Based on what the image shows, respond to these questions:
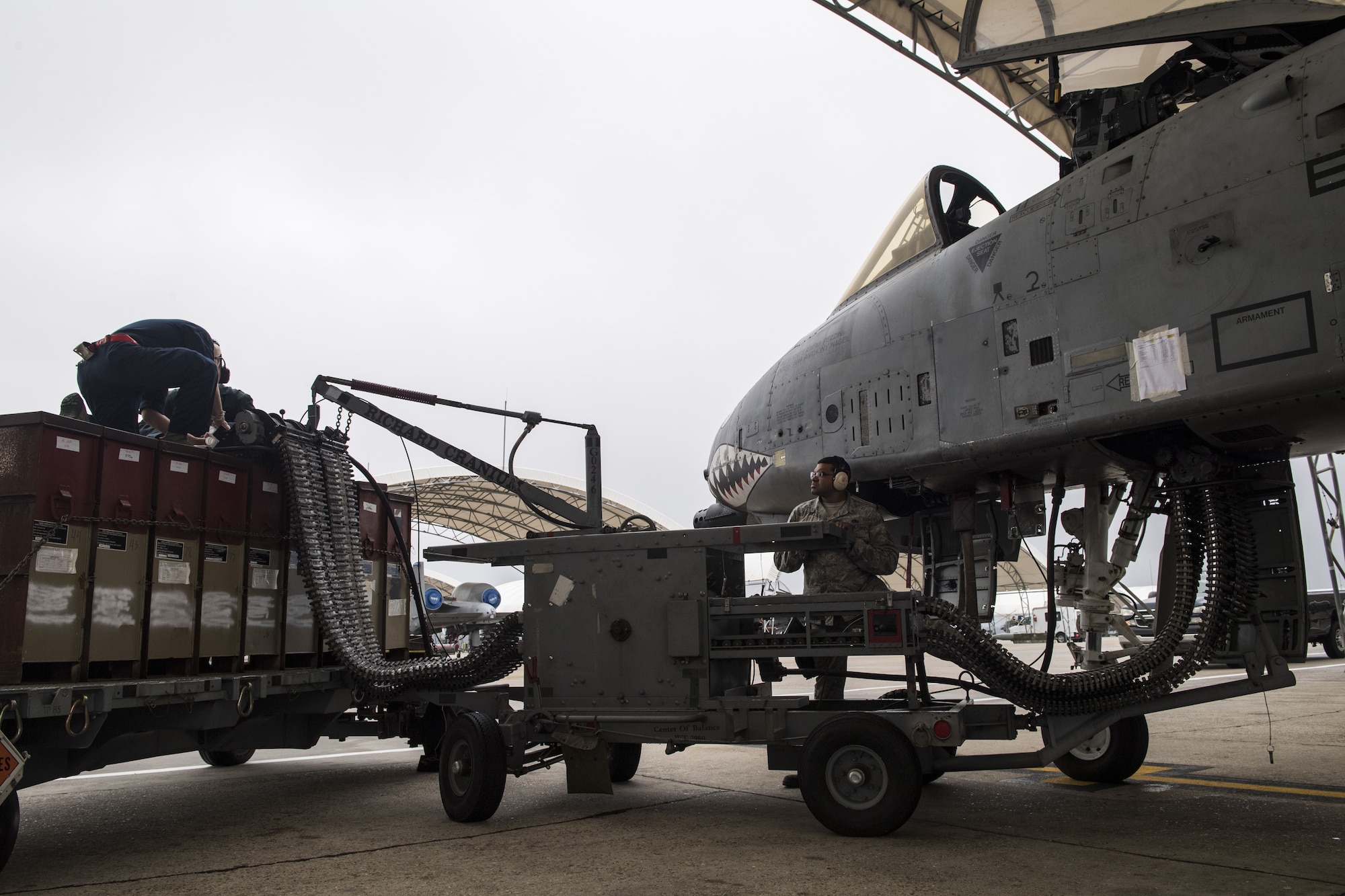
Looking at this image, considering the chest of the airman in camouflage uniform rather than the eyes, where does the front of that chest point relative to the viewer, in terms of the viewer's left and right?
facing the viewer and to the left of the viewer

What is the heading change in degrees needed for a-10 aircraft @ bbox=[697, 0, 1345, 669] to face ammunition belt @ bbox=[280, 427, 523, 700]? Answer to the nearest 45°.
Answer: approximately 45° to its left

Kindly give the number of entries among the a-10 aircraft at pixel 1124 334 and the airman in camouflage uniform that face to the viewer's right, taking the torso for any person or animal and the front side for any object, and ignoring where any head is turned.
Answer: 0

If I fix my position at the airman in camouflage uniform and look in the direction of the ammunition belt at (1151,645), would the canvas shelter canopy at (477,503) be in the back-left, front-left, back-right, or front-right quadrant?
back-left

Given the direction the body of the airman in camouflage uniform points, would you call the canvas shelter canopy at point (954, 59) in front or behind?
behind

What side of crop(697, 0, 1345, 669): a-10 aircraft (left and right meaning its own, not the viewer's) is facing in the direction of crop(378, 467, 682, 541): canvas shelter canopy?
front

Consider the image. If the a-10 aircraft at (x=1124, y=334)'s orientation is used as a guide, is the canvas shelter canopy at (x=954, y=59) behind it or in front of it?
in front

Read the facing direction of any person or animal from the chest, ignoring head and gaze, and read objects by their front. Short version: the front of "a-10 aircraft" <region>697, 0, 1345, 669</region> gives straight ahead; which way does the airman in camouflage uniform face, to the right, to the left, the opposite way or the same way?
to the left

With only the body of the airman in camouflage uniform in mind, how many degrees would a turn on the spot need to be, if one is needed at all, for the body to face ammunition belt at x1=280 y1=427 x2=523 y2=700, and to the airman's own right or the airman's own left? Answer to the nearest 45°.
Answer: approximately 45° to the airman's own right

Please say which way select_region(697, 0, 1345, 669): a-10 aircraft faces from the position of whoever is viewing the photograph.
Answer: facing away from the viewer and to the left of the viewer
